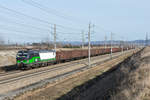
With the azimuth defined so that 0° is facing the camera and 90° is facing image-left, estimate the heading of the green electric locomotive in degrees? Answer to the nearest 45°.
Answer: approximately 45°
